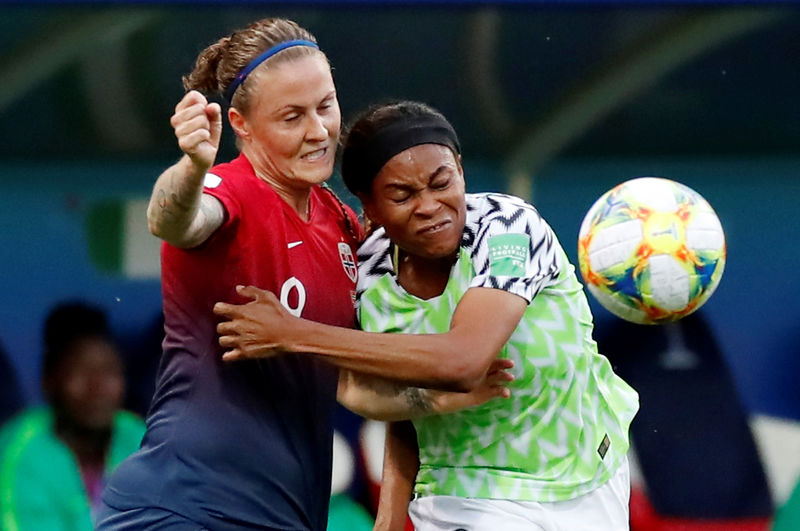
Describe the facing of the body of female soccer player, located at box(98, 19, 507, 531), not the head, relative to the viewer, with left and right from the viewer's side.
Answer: facing the viewer and to the right of the viewer

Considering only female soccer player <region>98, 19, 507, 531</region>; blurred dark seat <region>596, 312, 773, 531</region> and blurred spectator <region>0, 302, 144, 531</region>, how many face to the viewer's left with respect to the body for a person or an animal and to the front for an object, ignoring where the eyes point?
0

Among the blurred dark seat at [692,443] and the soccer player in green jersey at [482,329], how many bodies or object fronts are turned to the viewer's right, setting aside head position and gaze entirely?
0

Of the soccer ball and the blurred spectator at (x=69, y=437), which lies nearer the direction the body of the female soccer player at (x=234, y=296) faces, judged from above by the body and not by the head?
the soccer ball

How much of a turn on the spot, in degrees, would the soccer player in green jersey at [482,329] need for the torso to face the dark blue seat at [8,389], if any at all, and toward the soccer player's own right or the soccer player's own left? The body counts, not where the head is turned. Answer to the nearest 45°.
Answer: approximately 90° to the soccer player's own right

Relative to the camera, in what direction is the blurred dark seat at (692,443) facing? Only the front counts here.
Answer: toward the camera

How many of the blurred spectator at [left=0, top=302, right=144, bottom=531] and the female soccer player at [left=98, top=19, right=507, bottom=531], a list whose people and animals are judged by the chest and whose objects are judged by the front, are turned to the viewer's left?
0

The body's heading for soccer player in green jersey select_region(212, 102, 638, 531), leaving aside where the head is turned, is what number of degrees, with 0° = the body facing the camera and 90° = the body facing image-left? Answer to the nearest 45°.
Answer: approximately 45°

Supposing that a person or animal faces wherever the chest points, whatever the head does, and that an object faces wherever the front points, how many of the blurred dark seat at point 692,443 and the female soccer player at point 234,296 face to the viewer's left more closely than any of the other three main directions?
0

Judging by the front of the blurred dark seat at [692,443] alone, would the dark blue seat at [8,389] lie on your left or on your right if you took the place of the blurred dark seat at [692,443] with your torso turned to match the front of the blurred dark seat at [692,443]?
on your right
